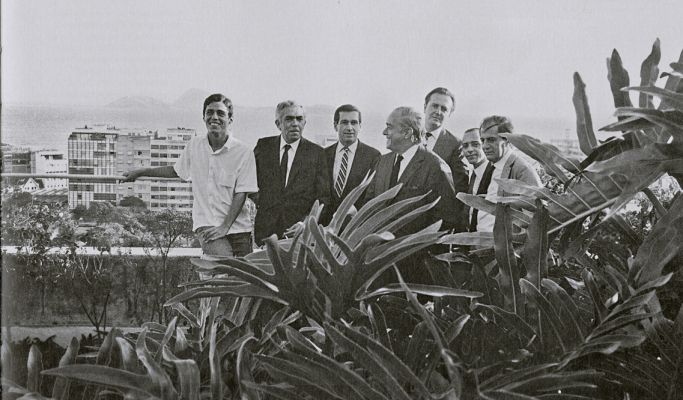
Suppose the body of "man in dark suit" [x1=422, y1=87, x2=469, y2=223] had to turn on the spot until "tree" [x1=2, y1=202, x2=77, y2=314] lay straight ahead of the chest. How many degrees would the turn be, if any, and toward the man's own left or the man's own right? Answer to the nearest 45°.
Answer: approximately 45° to the man's own right

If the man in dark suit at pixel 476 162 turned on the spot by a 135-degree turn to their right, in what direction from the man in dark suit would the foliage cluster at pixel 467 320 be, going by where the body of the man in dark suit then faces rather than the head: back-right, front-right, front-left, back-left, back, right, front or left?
back

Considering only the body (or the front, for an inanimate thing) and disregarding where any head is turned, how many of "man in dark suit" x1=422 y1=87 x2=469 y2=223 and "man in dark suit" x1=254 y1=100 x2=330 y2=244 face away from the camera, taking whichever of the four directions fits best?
0

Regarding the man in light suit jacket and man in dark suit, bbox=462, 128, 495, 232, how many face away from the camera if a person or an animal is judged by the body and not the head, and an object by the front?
0

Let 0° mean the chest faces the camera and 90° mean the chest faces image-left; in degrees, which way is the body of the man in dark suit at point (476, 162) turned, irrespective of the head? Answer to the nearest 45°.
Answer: approximately 45°

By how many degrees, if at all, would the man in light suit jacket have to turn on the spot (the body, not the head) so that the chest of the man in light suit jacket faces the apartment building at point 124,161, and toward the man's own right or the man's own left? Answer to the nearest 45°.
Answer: approximately 45° to the man's own right

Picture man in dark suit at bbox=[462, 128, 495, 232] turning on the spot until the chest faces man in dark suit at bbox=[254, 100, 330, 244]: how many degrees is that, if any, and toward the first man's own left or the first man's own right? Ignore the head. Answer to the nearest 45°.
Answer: approximately 45° to the first man's own right
